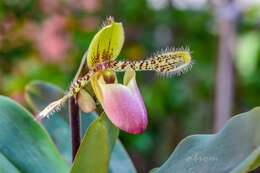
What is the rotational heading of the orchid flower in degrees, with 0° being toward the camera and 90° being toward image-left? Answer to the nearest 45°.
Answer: approximately 315°
